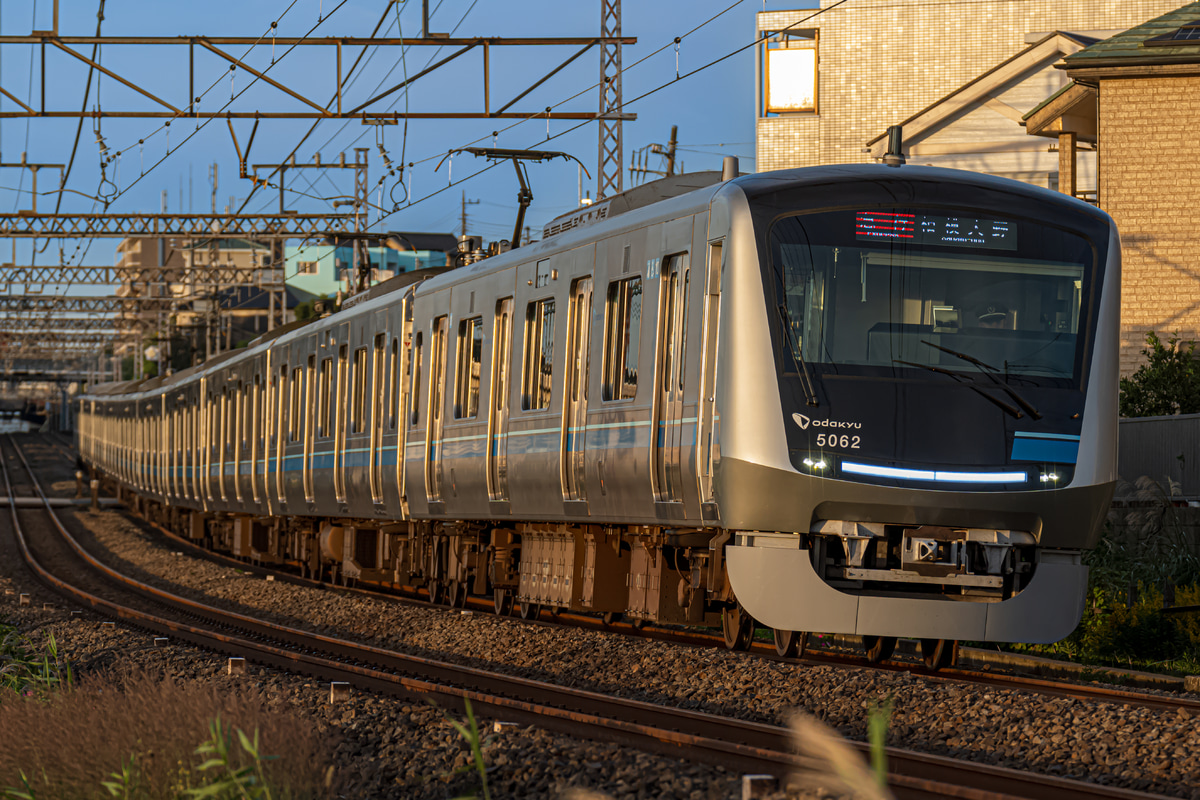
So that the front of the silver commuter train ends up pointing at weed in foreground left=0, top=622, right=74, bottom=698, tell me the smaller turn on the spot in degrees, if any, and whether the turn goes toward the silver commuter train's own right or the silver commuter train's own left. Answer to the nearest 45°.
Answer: approximately 45° to the silver commuter train's own right

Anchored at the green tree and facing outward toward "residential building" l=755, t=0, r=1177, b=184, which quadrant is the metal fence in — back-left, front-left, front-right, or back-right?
back-left

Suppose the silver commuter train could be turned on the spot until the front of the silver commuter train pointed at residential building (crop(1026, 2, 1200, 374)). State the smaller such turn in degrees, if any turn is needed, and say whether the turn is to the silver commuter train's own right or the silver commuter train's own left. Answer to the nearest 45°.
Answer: approximately 90° to the silver commuter train's own left

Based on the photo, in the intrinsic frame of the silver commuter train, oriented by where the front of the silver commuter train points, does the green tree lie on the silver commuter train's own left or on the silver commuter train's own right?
on the silver commuter train's own left

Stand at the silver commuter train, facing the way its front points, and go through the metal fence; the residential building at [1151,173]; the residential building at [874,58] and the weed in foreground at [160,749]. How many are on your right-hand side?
1

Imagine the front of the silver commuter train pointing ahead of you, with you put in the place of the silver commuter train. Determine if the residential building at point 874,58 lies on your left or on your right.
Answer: on your left

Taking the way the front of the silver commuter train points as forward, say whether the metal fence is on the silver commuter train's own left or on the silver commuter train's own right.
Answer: on the silver commuter train's own left

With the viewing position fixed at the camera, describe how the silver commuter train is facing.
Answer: facing the viewer and to the right of the viewer
